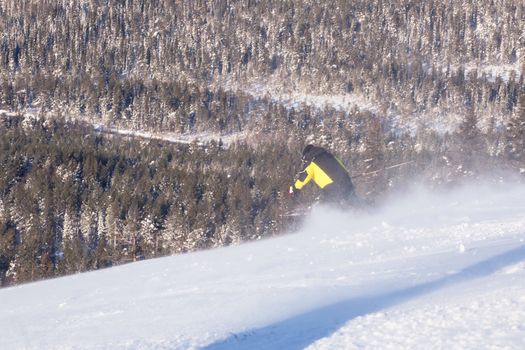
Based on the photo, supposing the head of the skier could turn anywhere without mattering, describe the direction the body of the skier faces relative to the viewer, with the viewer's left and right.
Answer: facing to the left of the viewer
